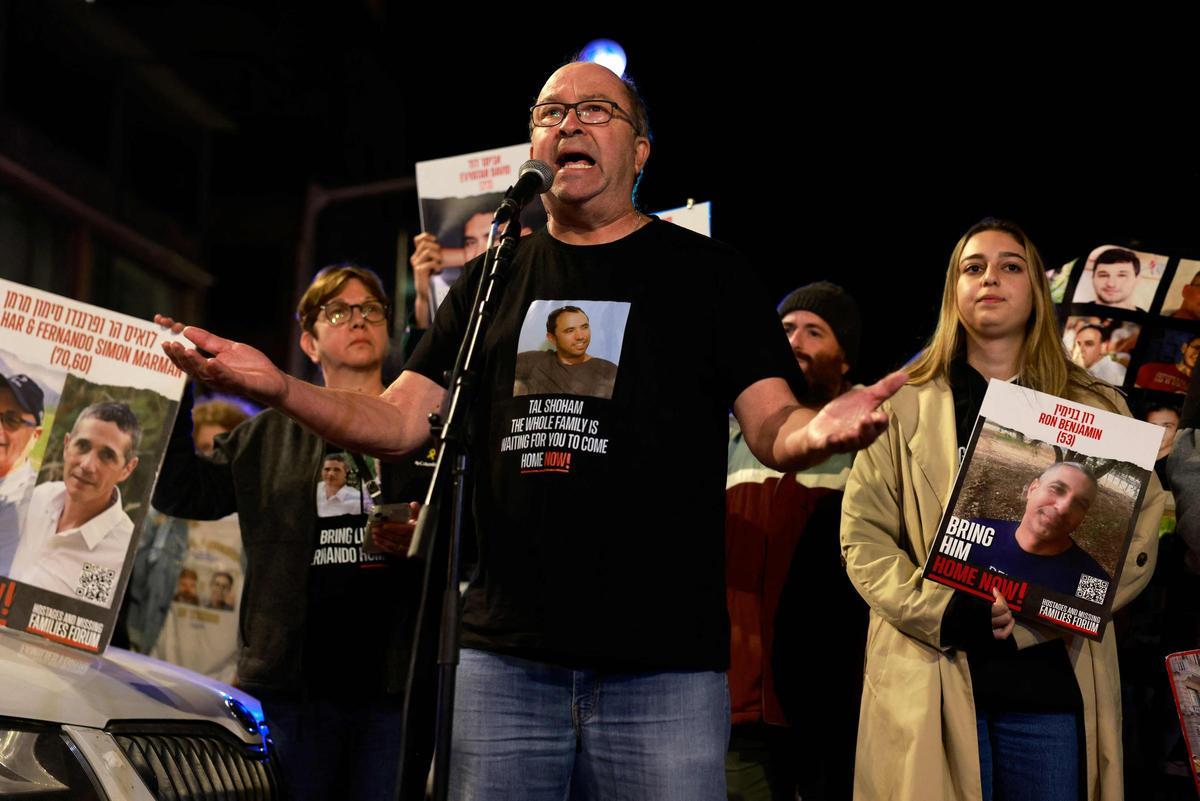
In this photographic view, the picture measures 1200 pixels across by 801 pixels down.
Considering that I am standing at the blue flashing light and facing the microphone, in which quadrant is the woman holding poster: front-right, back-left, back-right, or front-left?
front-left

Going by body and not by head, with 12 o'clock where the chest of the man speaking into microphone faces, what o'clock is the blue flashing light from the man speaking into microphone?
The blue flashing light is roughly at 6 o'clock from the man speaking into microphone.

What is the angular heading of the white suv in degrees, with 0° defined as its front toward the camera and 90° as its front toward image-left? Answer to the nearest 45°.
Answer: approximately 315°

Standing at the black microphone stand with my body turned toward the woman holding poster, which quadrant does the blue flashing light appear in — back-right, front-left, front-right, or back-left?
front-left

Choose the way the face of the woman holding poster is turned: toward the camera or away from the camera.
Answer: toward the camera

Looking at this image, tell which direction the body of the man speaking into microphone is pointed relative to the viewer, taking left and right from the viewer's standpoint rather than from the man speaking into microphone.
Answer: facing the viewer

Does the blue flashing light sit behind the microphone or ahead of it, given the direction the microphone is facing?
ahead

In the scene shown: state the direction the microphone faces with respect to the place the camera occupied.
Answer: facing away from the viewer and to the right of the viewer

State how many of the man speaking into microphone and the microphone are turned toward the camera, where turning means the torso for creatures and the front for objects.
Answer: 1
